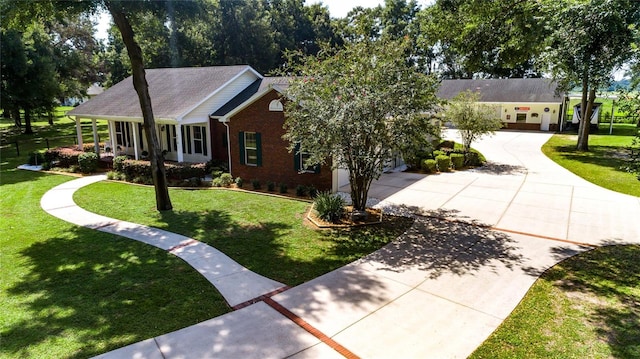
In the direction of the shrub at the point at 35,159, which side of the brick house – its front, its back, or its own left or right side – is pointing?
right

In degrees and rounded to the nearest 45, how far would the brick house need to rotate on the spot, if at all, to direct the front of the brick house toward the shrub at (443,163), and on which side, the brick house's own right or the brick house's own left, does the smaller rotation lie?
approximately 135° to the brick house's own left

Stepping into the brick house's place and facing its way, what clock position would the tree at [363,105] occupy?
The tree is roughly at 10 o'clock from the brick house.

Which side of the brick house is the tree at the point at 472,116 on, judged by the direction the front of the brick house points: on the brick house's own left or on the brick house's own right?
on the brick house's own left

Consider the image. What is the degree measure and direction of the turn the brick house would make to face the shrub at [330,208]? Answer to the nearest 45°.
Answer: approximately 45° to its left

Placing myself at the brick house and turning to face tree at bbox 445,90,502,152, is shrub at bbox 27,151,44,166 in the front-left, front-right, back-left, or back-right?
back-left

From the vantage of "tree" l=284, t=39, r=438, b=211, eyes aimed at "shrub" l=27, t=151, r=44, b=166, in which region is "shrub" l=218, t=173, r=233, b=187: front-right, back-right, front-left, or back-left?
front-right

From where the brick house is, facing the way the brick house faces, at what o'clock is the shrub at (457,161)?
The shrub is roughly at 8 o'clock from the brick house.

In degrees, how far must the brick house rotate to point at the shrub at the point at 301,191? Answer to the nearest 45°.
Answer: approximately 90° to its left

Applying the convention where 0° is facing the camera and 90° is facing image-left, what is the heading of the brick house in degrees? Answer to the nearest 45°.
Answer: approximately 45°
